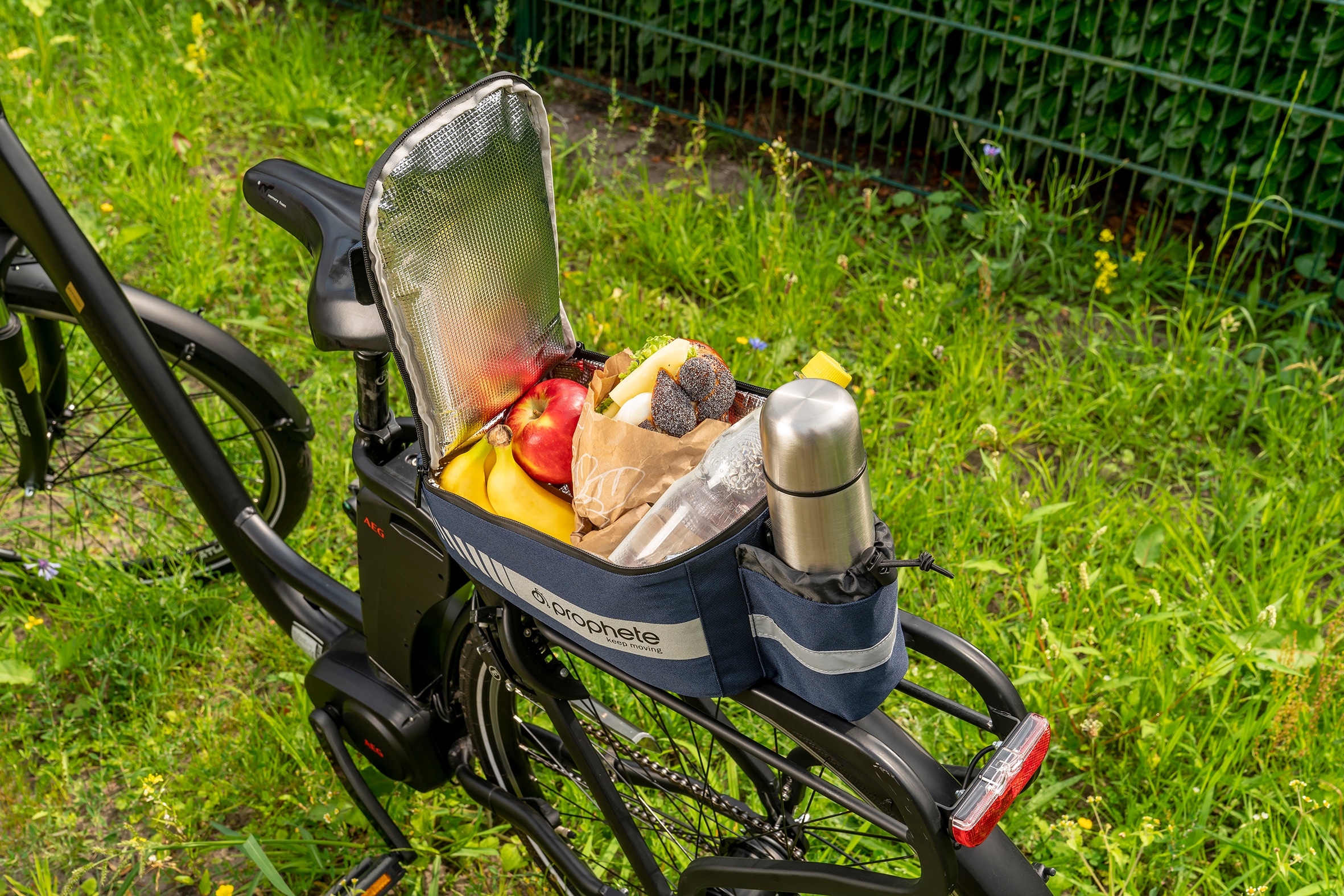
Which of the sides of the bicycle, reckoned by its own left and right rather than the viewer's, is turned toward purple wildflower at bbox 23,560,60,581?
front

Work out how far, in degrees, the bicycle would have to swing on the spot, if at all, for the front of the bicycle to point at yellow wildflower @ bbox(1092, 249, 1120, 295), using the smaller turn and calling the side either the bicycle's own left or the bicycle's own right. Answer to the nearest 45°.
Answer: approximately 90° to the bicycle's own right

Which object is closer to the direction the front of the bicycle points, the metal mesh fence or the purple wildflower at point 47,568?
the purple wildflower

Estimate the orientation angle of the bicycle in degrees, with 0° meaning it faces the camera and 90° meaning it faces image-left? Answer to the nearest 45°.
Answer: approximately 135°

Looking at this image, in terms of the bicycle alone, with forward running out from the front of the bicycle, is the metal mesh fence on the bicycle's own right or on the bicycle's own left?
on the bicycle's own right

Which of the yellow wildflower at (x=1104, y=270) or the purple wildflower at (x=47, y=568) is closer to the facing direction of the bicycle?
the purple wildflower
